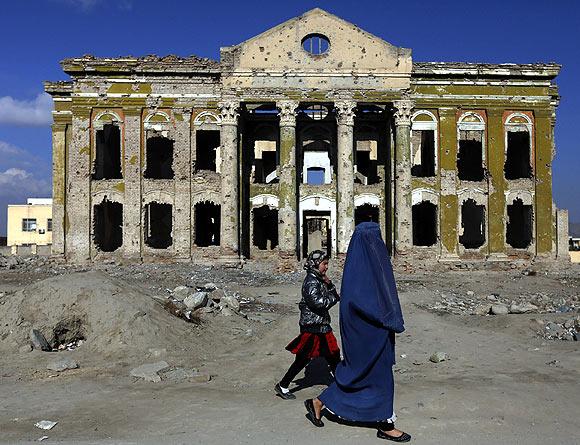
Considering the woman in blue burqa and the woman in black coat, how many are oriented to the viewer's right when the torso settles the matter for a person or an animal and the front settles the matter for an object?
2

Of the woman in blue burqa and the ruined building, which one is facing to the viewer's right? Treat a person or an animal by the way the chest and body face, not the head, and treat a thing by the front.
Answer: the woman in blue burqa

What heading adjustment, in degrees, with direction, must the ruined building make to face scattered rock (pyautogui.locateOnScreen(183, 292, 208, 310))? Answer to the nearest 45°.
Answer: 0° — it already faces it

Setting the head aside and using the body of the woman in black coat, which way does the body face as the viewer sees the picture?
to the viewer's right

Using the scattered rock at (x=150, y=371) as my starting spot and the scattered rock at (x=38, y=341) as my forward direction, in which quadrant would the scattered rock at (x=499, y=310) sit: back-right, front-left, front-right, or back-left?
back-right

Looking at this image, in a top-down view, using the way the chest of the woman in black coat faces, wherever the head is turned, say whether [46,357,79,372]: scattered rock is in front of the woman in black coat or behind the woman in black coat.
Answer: behind

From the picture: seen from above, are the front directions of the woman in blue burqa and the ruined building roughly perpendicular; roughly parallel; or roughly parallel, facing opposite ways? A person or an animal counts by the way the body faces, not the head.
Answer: roughly perpendicular

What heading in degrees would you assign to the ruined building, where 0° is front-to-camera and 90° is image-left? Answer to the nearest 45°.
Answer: approximately 0°

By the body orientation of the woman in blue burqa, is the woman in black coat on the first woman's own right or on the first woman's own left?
on the first woman's own left

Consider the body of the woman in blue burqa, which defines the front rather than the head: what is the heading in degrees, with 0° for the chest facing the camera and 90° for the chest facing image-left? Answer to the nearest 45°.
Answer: approximately 270°
